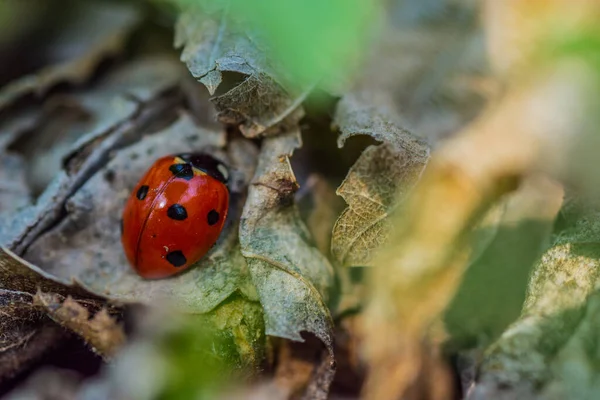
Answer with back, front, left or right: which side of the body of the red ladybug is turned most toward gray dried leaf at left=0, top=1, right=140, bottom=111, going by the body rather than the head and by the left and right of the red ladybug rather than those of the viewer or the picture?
left

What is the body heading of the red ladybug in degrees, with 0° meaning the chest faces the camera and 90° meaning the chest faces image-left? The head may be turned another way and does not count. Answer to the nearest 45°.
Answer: approximately 225°

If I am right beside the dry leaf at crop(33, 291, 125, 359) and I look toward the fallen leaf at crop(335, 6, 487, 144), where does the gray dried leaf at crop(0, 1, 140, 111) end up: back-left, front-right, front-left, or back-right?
front-left

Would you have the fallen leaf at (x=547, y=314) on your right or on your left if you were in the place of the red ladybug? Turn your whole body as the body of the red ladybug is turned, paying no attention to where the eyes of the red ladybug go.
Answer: on your right

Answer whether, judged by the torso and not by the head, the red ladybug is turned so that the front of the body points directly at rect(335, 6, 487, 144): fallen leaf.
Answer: yes

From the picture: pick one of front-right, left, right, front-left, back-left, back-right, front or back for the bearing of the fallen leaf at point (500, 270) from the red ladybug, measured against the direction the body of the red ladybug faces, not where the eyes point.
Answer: front-right
